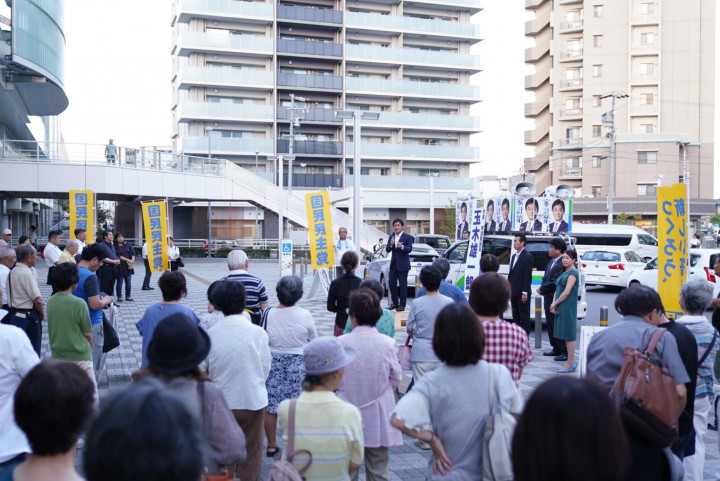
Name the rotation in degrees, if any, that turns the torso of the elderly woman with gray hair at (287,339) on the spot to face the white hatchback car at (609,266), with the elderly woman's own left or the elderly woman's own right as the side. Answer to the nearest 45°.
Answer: approximately 45° to the elderly woman's own right

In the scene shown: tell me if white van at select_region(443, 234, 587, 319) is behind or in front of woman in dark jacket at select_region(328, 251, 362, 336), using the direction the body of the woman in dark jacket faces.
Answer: in front

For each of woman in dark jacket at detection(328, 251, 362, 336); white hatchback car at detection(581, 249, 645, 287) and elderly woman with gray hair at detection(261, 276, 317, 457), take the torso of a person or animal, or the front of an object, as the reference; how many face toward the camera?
0

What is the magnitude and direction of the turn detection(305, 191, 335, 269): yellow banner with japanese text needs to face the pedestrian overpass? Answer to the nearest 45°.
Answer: approximately 135° to its right

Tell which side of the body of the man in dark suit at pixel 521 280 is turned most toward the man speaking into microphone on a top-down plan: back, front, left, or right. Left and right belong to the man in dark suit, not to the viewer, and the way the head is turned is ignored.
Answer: right

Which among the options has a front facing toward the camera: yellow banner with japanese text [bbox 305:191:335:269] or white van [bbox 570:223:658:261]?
the yellow banner with japanese text

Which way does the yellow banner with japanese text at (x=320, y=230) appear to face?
toward the camera

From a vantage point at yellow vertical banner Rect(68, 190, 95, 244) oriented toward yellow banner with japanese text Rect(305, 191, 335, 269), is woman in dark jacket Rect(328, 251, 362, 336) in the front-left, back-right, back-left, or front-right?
front-right

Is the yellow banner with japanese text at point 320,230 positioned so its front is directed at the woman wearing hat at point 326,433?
yes

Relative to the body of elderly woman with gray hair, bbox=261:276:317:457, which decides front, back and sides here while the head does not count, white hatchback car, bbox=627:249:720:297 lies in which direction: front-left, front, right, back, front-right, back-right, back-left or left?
front-right

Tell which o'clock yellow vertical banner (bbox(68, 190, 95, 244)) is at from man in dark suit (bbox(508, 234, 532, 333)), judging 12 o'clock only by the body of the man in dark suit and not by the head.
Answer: The yellow vertical banner is roughly at 2 o'clock from the man in dark suit.

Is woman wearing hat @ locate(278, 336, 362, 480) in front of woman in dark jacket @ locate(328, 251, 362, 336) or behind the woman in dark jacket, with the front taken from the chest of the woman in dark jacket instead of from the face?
behind

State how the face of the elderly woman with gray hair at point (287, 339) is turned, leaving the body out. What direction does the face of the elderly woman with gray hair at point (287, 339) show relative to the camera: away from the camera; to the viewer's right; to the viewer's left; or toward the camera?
away from the camera

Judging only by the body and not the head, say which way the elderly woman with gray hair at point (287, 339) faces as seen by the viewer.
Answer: away from the camera

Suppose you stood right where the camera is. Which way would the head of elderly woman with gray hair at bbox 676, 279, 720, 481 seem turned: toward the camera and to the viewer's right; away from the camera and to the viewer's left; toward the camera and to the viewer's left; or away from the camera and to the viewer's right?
away from the camera and to the viewer's left

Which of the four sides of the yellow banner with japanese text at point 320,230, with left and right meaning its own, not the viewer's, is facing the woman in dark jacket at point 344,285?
front
